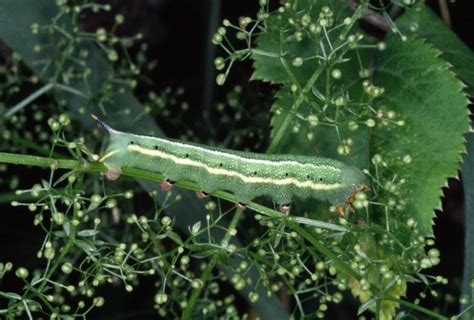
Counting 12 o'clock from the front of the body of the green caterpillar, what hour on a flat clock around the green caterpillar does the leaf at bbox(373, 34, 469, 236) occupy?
The leaf is roughly at 11 o'clock from the green caterpillar.

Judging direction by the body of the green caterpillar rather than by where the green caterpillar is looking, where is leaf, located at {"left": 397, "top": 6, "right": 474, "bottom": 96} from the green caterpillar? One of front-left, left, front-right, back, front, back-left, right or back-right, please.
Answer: front-left

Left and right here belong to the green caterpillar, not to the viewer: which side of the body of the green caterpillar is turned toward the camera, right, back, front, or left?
right
